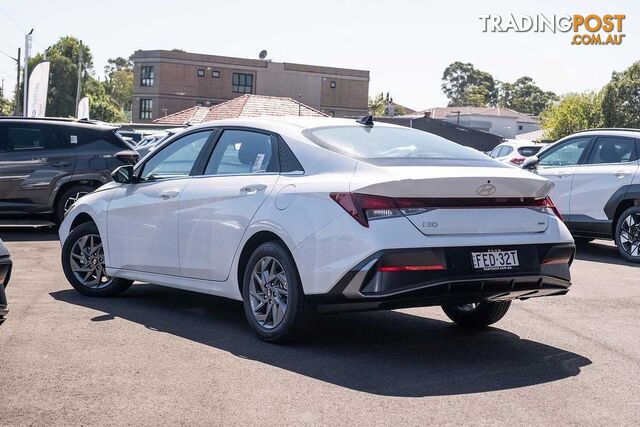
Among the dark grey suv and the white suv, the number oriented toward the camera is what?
0

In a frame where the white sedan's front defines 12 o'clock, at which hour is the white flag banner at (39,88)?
The white flag banner is roughly at 1 o'clock from the white sedan.

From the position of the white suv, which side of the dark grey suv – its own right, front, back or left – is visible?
back

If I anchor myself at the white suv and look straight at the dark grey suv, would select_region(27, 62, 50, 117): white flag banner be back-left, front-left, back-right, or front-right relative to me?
front-right

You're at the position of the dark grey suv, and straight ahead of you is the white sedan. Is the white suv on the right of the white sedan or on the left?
left

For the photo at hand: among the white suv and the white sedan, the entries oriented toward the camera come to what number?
0

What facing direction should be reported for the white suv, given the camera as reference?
facing away from the viewer and to the left of the viewer

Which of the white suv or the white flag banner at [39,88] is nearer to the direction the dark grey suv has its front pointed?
the white flag banner

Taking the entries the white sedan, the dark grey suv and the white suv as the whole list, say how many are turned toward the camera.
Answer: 0

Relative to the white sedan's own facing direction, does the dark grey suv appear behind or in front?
in front

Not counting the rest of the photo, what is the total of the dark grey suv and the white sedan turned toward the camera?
0

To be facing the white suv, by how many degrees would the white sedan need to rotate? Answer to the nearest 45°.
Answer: approximately 90° to its right

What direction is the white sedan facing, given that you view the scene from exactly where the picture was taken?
facing away from the viewer and to the left of the viewer

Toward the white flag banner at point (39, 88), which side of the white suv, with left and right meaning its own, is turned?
front

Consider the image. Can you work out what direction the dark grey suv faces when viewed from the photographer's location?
facing to the left of the viewer
